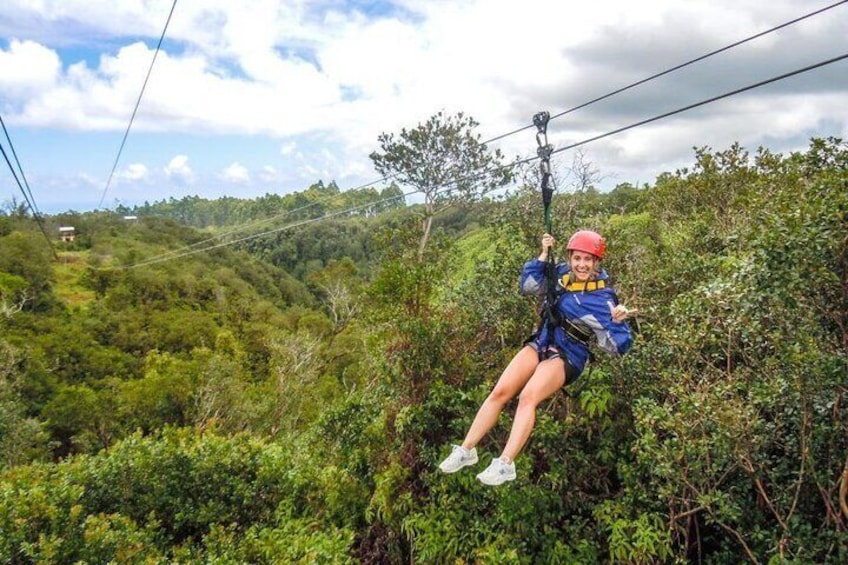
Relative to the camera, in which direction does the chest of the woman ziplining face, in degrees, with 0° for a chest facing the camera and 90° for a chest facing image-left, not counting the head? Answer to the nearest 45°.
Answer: approximately 45°
